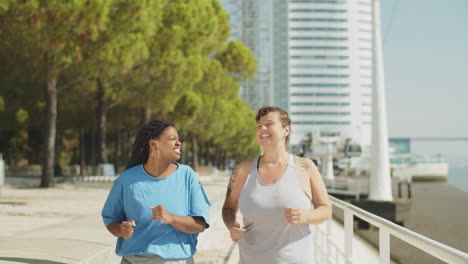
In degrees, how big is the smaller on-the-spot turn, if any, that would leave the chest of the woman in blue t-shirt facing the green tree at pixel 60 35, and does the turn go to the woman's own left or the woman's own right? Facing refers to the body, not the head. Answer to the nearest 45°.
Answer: approximately 180°

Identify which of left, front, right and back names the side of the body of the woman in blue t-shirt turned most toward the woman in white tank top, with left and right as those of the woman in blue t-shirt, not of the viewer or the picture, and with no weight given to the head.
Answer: left

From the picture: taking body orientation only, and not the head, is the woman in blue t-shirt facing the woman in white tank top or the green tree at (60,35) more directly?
the woman in white tank top

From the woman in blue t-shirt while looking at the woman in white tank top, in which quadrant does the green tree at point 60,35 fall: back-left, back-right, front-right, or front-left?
back-left

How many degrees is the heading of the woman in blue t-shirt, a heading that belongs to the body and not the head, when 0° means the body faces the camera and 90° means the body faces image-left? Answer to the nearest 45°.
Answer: approximately 0°
